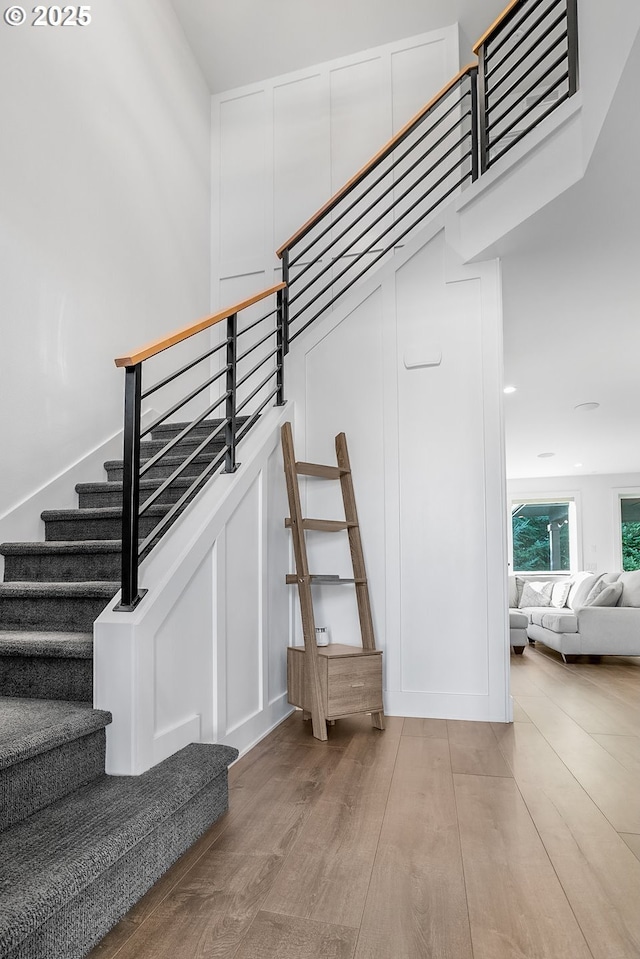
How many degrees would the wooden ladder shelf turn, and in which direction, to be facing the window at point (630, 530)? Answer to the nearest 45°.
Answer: approximately 90° to its left

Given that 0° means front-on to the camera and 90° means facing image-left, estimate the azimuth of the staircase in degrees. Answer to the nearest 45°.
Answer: approximately 0°

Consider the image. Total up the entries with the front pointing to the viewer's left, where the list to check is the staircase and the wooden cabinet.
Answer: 0

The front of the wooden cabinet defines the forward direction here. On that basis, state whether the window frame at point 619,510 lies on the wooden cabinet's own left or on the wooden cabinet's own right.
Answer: on the wooden cabinet's own left

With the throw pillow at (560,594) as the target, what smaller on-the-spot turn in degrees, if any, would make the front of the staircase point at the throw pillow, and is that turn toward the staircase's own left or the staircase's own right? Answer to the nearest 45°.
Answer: approximately 135° to the staircase's own left

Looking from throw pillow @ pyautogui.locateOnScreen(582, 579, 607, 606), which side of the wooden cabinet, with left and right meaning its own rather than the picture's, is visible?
left

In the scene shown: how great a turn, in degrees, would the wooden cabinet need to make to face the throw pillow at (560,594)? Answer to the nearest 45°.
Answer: approximately 90° to its left

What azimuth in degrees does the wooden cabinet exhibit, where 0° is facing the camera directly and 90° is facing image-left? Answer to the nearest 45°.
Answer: approximately 315°

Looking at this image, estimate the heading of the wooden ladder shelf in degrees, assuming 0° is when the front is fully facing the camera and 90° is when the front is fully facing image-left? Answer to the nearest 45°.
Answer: approximately 315°
